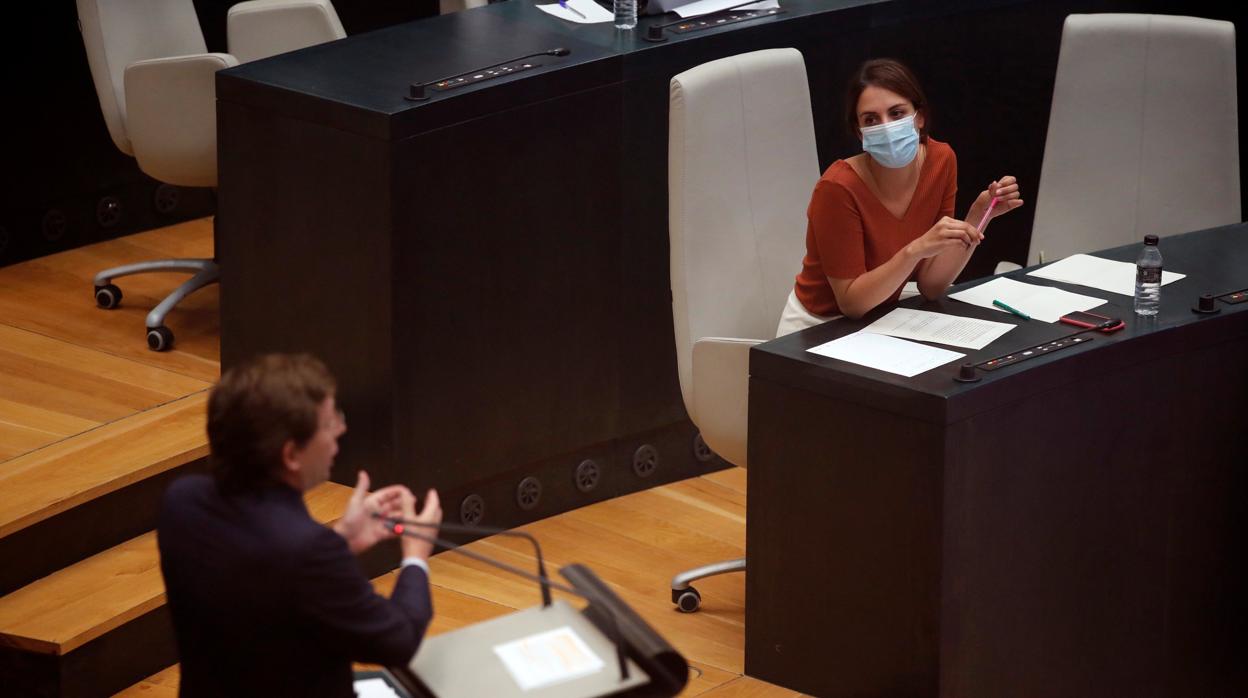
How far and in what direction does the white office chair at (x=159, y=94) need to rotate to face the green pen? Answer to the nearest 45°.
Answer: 0° — it already faces it

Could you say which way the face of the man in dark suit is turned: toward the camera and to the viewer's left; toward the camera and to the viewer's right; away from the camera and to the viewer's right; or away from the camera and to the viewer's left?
away from the camera and to the viewer's right

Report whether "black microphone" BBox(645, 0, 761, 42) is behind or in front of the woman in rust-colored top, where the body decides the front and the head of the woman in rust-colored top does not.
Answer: behind

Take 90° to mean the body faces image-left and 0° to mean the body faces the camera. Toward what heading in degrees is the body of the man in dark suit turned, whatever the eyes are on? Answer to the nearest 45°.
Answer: approximately 225°

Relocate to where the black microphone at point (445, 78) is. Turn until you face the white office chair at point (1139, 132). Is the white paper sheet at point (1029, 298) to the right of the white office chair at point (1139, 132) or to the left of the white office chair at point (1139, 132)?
right
